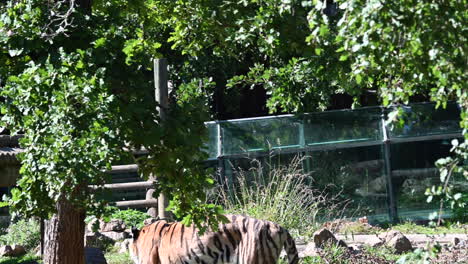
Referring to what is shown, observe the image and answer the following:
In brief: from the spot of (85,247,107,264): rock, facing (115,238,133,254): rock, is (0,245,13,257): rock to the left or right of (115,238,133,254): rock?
left

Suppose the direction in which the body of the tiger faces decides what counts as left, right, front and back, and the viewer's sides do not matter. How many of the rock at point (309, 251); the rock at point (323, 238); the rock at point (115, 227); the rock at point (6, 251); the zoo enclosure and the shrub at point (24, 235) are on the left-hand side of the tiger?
0

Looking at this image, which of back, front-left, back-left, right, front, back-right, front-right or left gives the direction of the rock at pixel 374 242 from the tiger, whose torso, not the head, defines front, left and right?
back-right

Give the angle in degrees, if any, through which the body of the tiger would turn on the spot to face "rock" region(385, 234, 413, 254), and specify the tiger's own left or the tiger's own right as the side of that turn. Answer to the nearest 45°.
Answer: approximately 135° to the tiger's own right

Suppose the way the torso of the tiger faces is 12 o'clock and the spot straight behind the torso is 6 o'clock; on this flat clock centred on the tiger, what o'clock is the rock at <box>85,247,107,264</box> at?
The rock is roughly at 1 o'clock from the tiger.

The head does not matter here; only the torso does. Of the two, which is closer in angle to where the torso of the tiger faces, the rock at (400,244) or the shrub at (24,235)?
the shrub

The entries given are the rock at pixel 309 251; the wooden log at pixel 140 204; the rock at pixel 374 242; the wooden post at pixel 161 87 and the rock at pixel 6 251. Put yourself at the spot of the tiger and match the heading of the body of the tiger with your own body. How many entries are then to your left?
0

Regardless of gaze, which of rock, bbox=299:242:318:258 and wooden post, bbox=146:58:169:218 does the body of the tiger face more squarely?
the wooden post

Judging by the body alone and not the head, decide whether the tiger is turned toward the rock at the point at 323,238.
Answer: no

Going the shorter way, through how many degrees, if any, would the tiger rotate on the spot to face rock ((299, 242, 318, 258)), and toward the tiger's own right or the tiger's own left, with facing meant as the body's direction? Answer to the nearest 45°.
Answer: approximately 135° to the tiger's own right

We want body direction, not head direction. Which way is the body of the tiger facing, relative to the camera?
to the viewer's left
